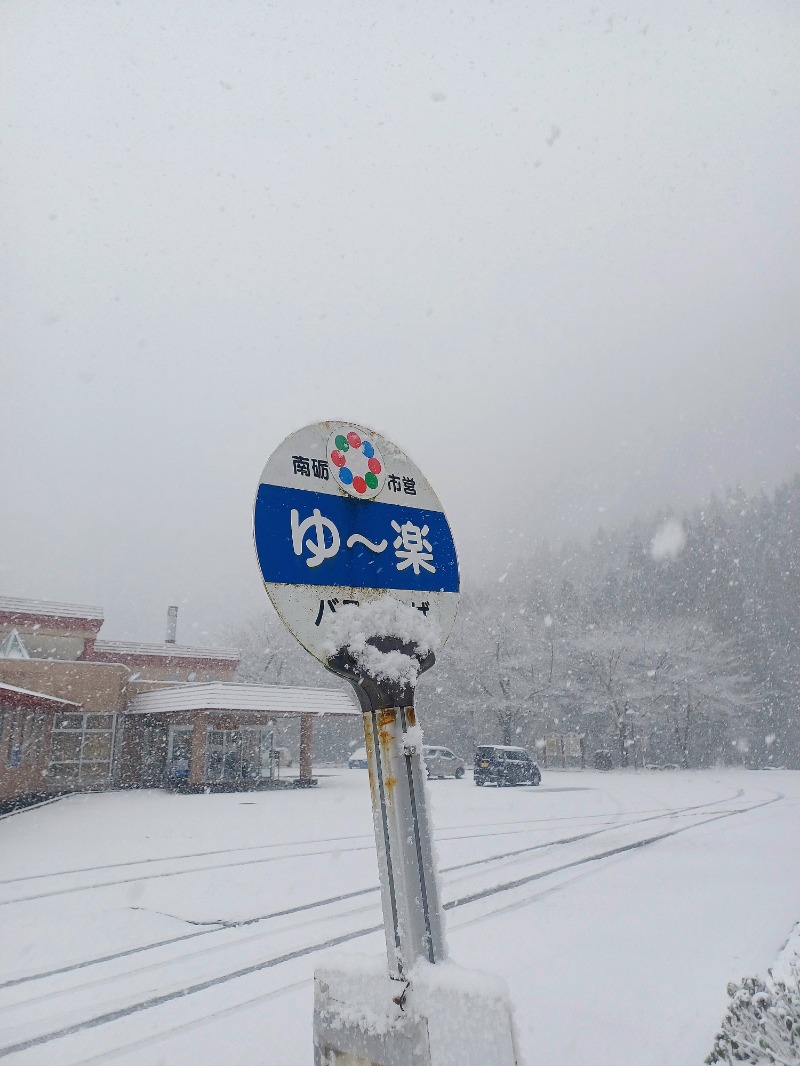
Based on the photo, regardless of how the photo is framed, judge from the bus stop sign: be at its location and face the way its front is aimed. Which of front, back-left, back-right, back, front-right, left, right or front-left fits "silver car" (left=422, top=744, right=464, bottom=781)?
back-left

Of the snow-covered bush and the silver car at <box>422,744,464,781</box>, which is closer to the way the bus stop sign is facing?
the snow-covered bush

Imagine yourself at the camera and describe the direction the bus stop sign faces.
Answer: facing the viewer and to the right of the viewer

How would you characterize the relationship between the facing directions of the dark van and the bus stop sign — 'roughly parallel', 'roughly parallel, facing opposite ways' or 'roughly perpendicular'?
roughly perpendicular

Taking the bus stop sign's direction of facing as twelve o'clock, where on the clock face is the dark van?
The dark van is roughly at 8 o'clock from the bus stop sign.
